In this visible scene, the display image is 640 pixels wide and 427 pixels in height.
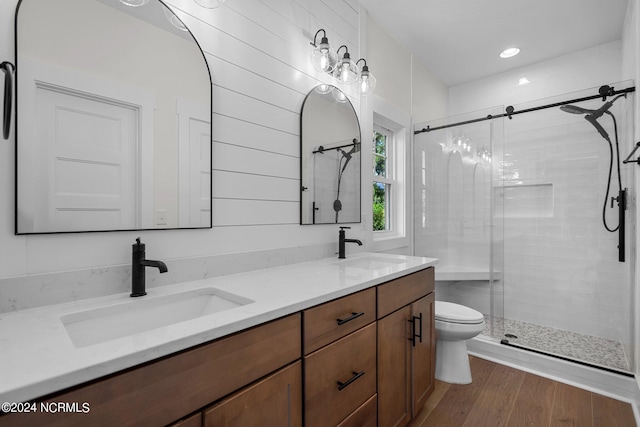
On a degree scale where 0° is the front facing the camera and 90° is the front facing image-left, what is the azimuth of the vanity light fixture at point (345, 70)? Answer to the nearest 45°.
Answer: approximately 315°

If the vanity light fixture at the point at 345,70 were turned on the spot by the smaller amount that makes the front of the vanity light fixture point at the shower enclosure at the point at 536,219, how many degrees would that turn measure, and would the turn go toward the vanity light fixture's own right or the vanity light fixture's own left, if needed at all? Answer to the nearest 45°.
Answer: approximately 90° to the vanity light fixture's own left

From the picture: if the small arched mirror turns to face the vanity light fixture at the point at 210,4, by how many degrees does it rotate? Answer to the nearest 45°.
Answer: approximately 90° to its right

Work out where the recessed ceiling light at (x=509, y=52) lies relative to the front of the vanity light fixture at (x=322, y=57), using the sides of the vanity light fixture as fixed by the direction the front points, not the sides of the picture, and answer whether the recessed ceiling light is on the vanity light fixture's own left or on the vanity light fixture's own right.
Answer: on the vanity light fixture's own left
